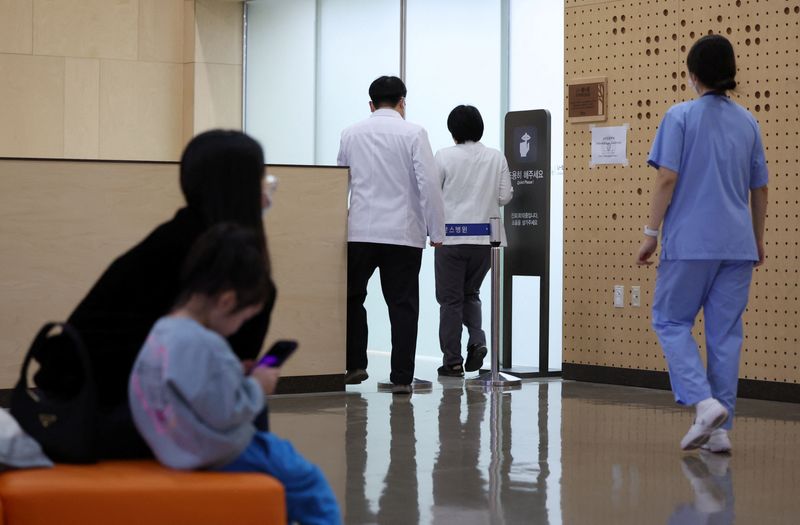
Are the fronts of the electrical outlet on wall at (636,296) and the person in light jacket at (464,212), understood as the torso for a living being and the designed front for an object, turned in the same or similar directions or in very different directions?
very different directions

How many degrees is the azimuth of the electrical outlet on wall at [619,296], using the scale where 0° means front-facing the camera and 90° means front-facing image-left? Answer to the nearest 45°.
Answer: approximately 0°

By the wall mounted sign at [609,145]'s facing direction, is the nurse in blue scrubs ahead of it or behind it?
ahead

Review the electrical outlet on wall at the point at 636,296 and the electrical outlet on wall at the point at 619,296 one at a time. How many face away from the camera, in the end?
0

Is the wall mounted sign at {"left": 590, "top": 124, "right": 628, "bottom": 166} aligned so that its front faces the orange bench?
yes

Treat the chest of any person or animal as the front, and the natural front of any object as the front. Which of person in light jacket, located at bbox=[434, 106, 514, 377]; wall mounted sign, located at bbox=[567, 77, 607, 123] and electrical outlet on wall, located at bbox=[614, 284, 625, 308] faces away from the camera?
the person in light jacket

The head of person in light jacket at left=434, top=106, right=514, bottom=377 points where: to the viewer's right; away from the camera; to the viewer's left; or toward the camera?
away from the camera

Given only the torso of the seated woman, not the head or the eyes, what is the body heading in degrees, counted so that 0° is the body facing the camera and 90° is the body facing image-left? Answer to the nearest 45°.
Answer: approximately 225°

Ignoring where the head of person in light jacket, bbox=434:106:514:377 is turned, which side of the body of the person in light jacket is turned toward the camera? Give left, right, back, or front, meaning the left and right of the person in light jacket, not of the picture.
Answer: back

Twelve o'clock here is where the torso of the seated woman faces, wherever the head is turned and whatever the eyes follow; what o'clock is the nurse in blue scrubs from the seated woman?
The nurse in blue scrubs is roughly at 12 o'clock from the seated woman.

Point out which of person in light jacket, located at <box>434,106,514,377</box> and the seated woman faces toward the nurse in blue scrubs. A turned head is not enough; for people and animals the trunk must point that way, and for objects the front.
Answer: the seated woman

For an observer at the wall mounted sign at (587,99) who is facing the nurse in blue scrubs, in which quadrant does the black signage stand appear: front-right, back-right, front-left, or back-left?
back-right

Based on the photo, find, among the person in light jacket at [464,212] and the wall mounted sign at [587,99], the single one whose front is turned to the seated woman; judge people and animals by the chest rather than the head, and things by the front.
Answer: the wall mounted sign
